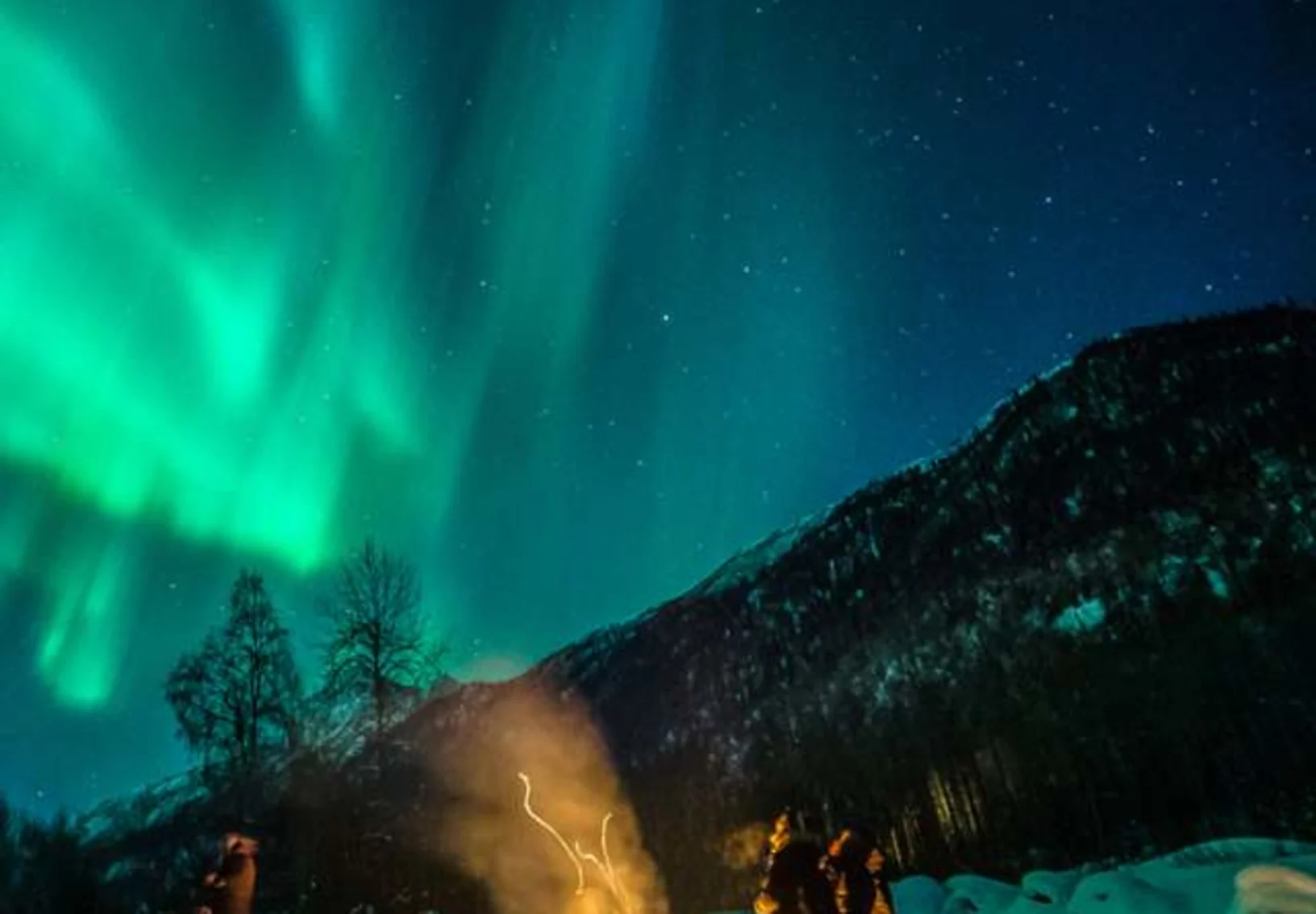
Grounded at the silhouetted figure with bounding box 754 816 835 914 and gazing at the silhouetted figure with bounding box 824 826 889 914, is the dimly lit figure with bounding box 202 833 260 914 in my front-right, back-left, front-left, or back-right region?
back-left
